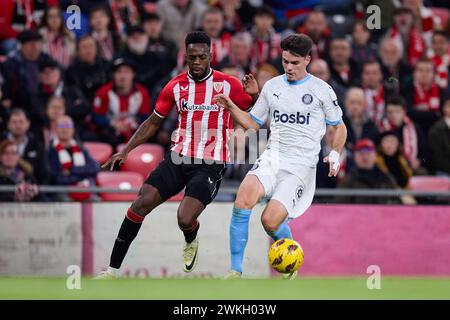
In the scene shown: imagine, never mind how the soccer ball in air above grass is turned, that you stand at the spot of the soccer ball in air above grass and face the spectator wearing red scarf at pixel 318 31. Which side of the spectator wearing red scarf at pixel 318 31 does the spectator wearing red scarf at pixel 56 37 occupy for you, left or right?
left

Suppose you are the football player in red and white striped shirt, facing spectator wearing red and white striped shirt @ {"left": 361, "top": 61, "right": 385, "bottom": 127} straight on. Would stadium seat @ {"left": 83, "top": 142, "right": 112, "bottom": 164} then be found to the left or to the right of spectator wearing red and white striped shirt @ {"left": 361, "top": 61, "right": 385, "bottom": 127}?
left

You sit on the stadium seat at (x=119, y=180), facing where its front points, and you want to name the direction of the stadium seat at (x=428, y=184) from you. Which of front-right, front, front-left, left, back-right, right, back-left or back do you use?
left

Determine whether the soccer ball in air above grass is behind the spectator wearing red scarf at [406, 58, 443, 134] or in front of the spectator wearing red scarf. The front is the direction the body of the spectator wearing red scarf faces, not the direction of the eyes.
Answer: in front

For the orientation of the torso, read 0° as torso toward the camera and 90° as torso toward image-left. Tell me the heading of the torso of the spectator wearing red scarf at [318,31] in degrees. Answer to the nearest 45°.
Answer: approximately 0°

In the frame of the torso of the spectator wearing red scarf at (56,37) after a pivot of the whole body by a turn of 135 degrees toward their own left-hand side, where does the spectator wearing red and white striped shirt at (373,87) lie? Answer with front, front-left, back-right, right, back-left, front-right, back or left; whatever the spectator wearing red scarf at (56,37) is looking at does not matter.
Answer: front-right

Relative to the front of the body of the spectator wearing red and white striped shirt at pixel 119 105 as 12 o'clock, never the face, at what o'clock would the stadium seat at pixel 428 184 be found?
The stadium seat is roughly at 9 o'clock from the spectator wearing red and white striped shirt.
